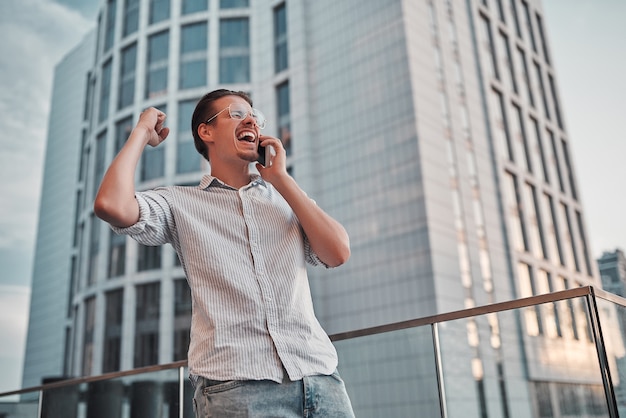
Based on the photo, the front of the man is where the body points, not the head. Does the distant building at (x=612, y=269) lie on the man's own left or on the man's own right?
on the man's own left

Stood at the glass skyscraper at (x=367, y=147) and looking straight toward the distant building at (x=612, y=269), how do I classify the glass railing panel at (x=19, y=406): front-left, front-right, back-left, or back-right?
back-right

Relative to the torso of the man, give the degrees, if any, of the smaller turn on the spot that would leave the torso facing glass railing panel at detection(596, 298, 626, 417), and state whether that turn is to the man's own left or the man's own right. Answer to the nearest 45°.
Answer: approximately 90° to the man's own left

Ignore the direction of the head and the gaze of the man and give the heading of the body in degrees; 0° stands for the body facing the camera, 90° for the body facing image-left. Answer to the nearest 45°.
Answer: approximately 315°

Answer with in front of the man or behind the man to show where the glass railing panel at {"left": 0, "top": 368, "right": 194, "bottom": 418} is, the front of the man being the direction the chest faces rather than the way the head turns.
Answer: behind

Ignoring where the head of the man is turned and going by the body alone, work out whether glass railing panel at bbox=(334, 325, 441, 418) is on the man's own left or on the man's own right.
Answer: on the man's own left

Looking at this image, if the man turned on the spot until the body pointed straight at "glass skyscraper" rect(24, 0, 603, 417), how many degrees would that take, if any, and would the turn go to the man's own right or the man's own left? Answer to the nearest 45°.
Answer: approximately 135° to the man's own left
